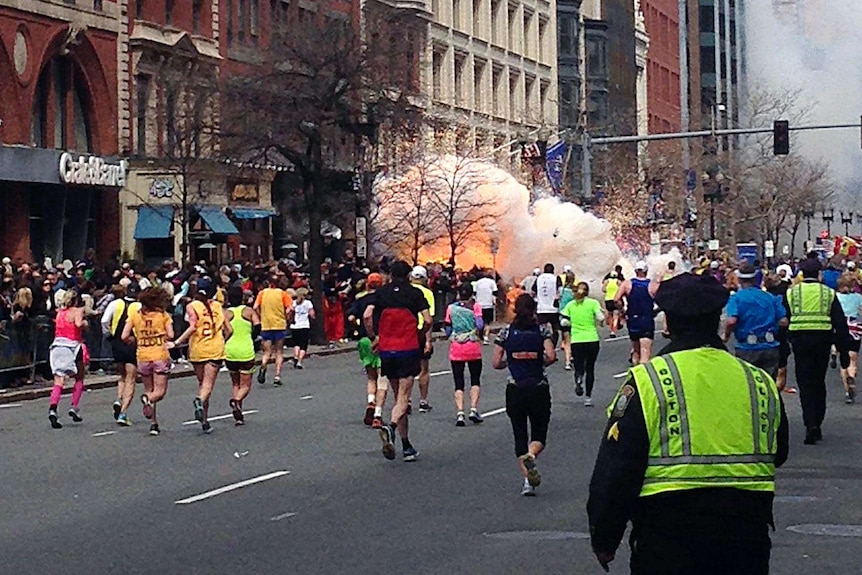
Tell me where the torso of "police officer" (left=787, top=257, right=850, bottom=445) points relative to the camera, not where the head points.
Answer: away from the camera

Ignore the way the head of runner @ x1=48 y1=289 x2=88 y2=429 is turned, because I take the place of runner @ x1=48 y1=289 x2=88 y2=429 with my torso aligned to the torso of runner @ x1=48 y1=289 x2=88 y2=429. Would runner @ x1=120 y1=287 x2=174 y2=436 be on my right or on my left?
on my right

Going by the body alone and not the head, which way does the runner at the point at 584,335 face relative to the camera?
away from the camera

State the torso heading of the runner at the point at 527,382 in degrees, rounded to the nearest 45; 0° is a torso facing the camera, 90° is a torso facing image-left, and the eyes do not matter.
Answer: approximately 180°

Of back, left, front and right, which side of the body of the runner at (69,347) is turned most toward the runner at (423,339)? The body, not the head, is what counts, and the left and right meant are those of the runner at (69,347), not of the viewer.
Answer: right

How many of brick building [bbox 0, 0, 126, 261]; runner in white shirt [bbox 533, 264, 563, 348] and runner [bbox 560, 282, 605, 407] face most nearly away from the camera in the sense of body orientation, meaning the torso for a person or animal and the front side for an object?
2

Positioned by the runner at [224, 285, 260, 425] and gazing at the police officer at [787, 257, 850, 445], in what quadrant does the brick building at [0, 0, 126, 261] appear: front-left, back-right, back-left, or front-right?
back-left

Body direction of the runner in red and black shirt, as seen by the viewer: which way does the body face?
away from the camera

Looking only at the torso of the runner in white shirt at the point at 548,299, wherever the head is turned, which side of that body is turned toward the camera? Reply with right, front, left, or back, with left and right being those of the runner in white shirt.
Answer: back

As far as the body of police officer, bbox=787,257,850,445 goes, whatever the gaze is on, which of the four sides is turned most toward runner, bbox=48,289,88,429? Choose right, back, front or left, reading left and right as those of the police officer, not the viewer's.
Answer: left

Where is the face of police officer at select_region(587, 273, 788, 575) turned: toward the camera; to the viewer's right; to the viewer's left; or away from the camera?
away from the camera

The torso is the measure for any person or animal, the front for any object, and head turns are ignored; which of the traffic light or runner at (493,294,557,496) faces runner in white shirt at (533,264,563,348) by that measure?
the runner

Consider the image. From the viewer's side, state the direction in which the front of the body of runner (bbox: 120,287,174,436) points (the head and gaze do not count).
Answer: away from the camera
